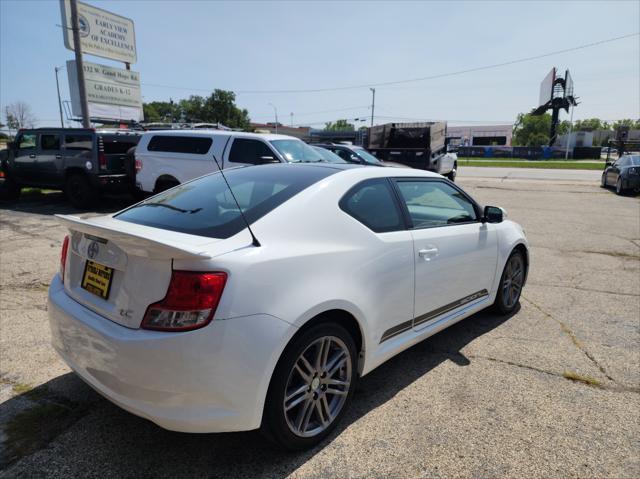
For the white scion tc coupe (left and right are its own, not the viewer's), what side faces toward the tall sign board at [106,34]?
left

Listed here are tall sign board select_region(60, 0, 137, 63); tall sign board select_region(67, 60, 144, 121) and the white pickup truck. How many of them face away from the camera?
0

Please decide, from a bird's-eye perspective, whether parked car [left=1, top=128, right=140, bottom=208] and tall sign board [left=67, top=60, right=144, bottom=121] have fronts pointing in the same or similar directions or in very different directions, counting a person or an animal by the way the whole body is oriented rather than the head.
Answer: very different directions

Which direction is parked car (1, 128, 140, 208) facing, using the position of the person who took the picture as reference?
facing away from the viewer and to the left of the viewer

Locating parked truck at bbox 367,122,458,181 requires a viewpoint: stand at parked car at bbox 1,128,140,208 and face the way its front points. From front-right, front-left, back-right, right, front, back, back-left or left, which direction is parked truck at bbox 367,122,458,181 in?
back-right

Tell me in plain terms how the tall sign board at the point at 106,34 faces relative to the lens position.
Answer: facing the viewer and to the right of the viewer

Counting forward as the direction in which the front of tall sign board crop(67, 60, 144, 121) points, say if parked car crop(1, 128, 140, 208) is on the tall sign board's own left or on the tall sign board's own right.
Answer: on the tall sign board's own right

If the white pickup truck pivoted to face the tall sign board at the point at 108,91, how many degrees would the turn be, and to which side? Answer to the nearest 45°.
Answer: approximately 135° to its left

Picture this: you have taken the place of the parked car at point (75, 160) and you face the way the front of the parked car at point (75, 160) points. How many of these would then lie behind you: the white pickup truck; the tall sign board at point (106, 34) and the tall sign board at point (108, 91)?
1

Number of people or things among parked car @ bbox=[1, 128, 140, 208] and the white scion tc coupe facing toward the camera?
0

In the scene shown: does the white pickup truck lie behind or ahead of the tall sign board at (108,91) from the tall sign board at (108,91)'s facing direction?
ahead

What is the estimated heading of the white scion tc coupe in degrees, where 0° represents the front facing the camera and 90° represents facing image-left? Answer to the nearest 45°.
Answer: approximately 225°

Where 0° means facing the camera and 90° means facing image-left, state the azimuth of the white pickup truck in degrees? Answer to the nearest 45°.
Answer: approximately 315°

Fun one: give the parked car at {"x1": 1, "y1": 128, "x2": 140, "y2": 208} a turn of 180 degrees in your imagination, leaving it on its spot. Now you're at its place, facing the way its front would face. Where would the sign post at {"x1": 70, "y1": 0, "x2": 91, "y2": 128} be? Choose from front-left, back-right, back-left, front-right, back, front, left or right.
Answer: back-left

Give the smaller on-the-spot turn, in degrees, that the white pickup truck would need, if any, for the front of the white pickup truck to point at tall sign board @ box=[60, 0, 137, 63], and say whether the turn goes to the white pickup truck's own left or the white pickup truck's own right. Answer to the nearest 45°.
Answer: approximately 135° to the white pickup truck's own left
